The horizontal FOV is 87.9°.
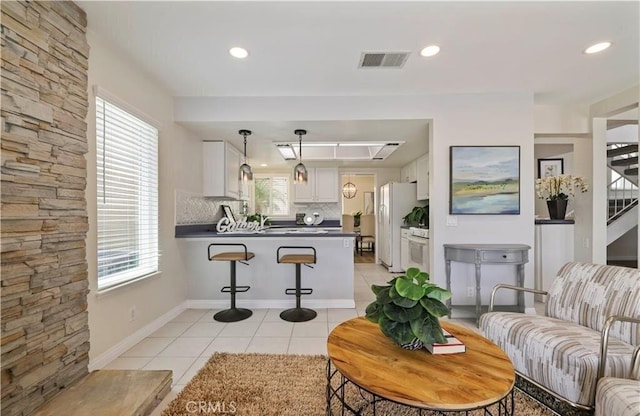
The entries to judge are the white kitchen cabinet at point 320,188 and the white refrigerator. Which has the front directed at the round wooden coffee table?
the white kitchen cabinet

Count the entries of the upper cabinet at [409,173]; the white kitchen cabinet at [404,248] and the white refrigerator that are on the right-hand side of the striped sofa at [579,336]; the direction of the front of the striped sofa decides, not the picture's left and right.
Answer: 3

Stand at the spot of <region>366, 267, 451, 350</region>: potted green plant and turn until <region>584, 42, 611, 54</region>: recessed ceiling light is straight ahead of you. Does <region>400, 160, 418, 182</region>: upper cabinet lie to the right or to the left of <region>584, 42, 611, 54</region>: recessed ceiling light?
left

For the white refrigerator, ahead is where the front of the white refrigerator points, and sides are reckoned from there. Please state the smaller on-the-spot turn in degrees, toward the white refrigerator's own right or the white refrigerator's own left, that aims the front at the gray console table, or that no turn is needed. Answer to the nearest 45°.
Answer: approximately 90° to the white refrigerator's own left

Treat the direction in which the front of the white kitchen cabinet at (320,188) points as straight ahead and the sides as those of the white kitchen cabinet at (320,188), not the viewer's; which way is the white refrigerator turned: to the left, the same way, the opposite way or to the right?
to the right

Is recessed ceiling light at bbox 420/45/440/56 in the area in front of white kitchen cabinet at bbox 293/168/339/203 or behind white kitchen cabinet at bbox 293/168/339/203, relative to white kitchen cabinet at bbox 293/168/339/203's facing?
in front

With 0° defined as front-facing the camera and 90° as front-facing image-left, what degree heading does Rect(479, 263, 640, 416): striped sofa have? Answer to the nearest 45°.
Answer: approximately 45°

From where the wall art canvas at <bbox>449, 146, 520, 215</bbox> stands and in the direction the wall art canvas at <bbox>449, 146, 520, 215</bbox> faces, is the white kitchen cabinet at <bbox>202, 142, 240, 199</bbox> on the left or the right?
on its right

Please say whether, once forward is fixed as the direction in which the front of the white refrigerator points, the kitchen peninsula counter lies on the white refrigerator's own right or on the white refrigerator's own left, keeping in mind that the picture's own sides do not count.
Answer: on the white refrigerator's own left

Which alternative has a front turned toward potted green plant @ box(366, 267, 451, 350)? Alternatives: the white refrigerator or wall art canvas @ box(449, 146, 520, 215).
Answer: the wall art canvas

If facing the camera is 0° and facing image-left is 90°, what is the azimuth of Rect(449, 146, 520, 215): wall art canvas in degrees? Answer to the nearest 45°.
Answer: approximately 0°

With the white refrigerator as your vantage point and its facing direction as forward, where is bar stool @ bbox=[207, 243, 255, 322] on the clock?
The bar stool is roughly at 10 o'clock from the white refrigerator.
